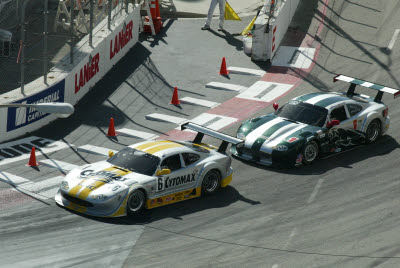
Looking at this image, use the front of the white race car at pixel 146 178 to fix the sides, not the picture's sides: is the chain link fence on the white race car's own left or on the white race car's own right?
on the white race car's own right

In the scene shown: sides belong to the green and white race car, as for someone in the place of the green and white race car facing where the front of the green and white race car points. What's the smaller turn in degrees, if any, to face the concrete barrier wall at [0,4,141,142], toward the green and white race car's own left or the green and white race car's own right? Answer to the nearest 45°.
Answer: approximately 45° to the green and white race car's own right

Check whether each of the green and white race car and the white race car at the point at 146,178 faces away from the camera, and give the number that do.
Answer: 0

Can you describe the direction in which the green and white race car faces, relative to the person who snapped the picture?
facing the viewer and to the left of the viewer

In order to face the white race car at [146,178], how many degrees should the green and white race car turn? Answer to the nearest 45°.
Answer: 0° — it already faces it

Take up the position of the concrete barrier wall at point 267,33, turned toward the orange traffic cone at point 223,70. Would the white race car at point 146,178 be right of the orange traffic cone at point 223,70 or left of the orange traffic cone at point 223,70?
left

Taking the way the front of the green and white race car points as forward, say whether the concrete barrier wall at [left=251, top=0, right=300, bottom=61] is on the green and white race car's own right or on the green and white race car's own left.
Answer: on the green and white race car's own right

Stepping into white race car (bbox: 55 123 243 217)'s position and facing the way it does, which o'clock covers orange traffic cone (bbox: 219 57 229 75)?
The orange traffic cone is roughly at 5 o'clock from the white race car.

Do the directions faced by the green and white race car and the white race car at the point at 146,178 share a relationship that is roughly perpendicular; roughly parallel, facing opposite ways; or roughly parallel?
roughly parallel
